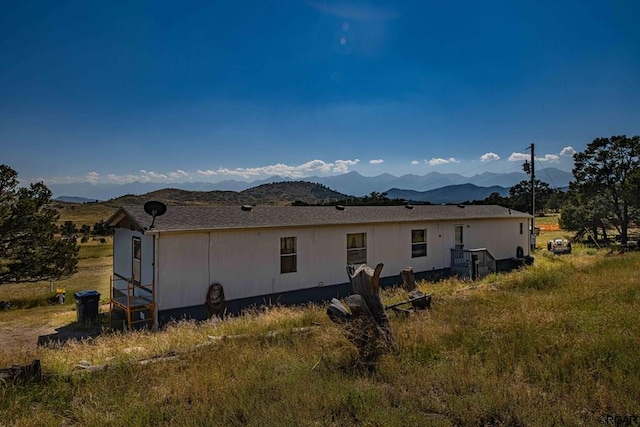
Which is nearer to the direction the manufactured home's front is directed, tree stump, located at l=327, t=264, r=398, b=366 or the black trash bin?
the tree stump

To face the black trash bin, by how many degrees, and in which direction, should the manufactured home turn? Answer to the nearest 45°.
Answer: approximately 135° to its right

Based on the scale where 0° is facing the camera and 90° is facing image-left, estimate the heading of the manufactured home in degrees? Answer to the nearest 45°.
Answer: approximately 315°

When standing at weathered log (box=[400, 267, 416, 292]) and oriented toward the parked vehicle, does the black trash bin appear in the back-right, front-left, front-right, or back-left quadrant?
back-left

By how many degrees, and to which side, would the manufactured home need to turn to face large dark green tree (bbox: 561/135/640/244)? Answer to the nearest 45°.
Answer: approximately 90° to its left

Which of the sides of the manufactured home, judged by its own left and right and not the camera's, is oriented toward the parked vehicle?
left

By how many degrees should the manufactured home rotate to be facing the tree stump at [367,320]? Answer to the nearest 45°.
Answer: approximately 45° to its right
